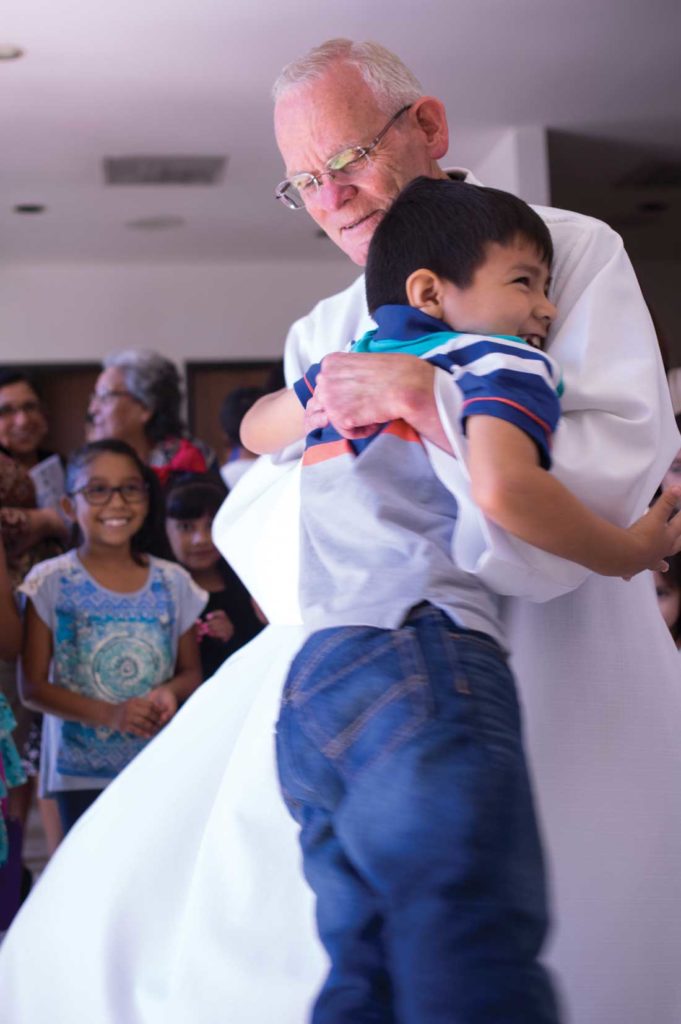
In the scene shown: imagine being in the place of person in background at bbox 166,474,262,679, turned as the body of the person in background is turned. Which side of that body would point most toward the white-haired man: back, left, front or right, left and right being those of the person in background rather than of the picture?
front

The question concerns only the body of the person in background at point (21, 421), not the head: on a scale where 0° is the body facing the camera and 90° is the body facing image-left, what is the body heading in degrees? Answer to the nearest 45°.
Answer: approximately 0°

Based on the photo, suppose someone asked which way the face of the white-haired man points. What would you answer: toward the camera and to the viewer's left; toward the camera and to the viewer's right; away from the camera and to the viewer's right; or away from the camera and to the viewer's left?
toward the camera and to the viewer's left

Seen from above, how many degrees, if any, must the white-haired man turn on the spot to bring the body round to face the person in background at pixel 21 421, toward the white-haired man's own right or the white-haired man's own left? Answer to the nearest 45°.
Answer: approximately 90° to the white-haired man's own right

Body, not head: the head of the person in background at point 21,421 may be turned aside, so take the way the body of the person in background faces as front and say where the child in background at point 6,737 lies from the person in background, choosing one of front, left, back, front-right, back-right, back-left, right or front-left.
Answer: front

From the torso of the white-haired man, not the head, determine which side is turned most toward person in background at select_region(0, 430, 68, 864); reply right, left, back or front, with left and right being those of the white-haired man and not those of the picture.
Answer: right

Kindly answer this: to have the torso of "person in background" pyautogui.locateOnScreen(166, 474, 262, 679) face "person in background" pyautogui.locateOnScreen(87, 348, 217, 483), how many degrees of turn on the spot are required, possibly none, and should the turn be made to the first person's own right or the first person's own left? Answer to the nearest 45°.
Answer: approximately 180°

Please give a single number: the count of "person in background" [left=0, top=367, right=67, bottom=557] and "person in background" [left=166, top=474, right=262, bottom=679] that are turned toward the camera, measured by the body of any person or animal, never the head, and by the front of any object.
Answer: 2
